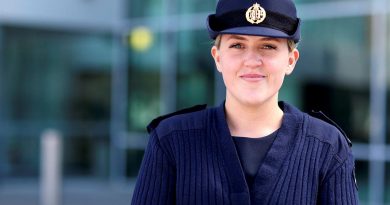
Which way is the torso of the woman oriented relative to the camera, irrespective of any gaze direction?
toward the camera
